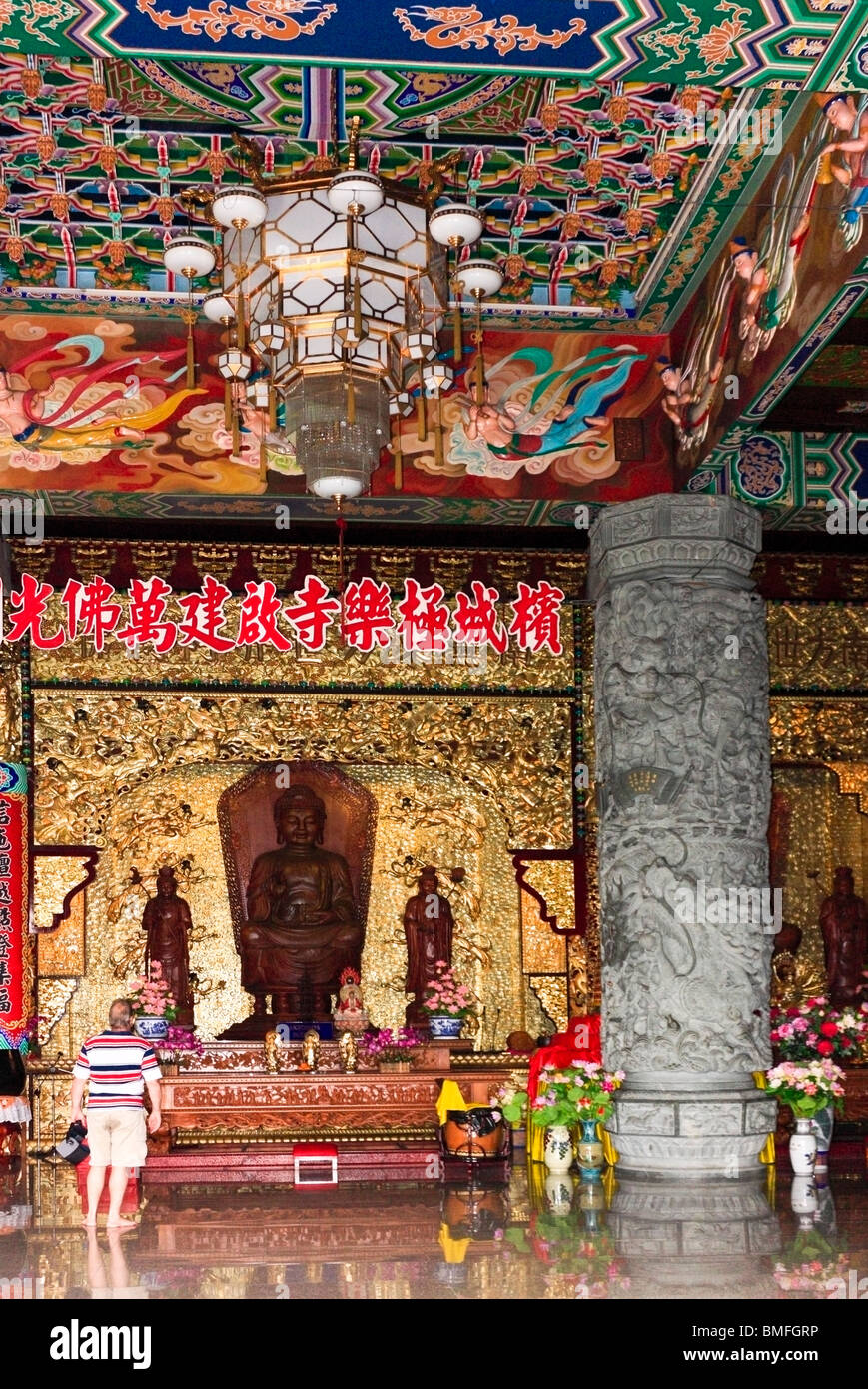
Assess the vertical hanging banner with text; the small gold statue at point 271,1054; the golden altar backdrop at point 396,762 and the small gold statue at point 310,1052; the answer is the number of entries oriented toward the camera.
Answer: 4

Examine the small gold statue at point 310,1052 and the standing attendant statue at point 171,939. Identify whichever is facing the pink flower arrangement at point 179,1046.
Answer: the standing attendant statue

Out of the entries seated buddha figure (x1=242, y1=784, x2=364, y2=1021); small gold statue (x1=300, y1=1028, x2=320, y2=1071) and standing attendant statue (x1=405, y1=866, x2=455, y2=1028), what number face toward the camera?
3

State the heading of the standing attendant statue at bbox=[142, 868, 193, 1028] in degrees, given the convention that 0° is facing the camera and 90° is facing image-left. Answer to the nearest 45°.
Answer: approximately 0°

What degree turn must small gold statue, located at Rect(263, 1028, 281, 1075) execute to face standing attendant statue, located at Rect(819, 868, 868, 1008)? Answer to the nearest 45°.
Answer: approximately 90° to its left

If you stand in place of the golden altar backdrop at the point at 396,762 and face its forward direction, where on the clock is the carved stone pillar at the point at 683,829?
The carved stone pillar is roughly at 11 o'clock from the golden altar backdrop.

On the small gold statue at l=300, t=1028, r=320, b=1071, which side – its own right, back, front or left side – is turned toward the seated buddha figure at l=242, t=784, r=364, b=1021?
back

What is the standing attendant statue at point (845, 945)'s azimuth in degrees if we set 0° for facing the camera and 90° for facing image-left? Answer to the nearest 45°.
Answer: approximately 0°

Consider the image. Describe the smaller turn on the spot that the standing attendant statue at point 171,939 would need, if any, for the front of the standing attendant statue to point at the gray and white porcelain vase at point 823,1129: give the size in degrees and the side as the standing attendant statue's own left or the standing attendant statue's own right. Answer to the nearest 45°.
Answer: approximately 45° to the standing attendant statue's own left

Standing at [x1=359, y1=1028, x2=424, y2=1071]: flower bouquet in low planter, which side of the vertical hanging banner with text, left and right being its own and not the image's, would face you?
left

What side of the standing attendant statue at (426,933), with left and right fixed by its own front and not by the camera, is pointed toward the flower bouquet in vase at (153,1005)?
right

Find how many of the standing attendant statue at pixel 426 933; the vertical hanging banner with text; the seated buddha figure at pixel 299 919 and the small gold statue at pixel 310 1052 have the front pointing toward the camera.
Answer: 4

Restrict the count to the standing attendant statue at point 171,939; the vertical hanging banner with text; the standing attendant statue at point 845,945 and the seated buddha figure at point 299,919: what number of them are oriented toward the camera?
4

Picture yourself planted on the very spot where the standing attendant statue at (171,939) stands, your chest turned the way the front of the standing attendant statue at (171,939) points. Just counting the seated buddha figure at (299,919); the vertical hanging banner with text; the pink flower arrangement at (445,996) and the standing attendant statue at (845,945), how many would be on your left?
3

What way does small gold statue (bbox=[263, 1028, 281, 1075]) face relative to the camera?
toward the camera

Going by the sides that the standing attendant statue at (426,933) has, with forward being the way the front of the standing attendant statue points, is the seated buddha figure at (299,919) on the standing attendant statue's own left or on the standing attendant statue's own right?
on the standing attendant statue's own right

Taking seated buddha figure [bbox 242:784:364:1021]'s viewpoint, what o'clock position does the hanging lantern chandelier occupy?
The hanging lantern chandelier is roughly at 12 o'clock from the seated buddha figure.

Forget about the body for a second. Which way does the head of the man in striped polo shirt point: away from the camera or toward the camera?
away from the camera
